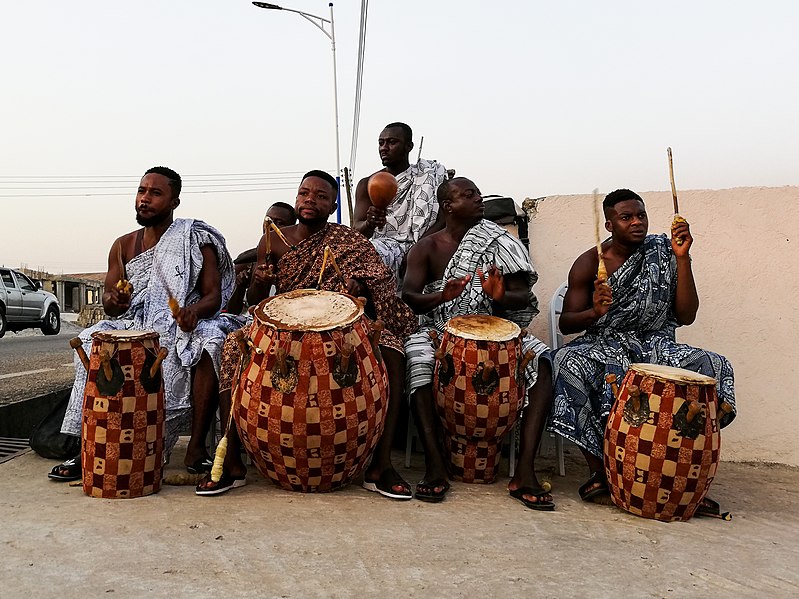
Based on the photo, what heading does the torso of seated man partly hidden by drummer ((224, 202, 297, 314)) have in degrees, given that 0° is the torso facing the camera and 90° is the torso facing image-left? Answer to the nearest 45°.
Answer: approximately 45°

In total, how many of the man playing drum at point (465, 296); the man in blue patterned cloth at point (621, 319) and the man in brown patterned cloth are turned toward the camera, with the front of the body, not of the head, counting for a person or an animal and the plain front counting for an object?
3

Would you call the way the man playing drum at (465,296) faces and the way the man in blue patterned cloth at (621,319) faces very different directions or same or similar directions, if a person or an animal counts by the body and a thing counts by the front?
same or similar directions

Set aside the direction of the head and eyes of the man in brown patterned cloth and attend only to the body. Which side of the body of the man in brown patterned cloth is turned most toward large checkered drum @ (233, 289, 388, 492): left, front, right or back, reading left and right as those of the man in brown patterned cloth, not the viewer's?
front

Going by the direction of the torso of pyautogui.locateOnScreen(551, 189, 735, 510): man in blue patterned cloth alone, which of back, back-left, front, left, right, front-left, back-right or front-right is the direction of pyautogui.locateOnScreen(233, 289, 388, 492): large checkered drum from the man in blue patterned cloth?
front-right

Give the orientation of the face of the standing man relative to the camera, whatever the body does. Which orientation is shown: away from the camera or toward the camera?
toward the camera

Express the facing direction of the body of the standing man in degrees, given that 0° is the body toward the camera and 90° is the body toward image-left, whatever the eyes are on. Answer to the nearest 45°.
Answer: approximately 45°

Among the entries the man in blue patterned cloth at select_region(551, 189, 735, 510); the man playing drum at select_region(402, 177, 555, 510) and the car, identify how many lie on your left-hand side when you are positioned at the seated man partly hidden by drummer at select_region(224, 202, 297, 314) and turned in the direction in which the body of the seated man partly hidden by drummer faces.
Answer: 2

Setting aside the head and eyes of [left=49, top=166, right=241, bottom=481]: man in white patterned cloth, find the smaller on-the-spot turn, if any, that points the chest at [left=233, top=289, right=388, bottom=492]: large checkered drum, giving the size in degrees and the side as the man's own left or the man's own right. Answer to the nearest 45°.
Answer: approximately 90° to the man's own left

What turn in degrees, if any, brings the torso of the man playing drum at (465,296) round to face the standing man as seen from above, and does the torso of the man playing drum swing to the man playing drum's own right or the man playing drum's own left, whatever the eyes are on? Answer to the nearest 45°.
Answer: approximately 180°

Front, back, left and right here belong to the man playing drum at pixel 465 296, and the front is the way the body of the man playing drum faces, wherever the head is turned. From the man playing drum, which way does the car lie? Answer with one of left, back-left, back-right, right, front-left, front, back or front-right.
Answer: back-right

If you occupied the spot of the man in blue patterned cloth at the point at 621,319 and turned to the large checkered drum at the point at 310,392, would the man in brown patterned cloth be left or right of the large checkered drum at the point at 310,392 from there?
right

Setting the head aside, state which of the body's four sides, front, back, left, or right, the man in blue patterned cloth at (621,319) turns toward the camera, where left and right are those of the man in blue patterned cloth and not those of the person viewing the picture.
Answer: front

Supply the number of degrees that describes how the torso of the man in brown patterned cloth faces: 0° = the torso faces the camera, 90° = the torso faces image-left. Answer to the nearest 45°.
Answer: approximately 0°

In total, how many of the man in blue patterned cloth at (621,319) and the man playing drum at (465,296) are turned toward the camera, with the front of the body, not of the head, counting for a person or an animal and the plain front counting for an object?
2

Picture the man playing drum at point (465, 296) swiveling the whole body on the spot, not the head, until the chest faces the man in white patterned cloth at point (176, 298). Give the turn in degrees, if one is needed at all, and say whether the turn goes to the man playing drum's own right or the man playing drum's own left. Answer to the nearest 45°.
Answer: approximately 90° to the man playing drum's own right
